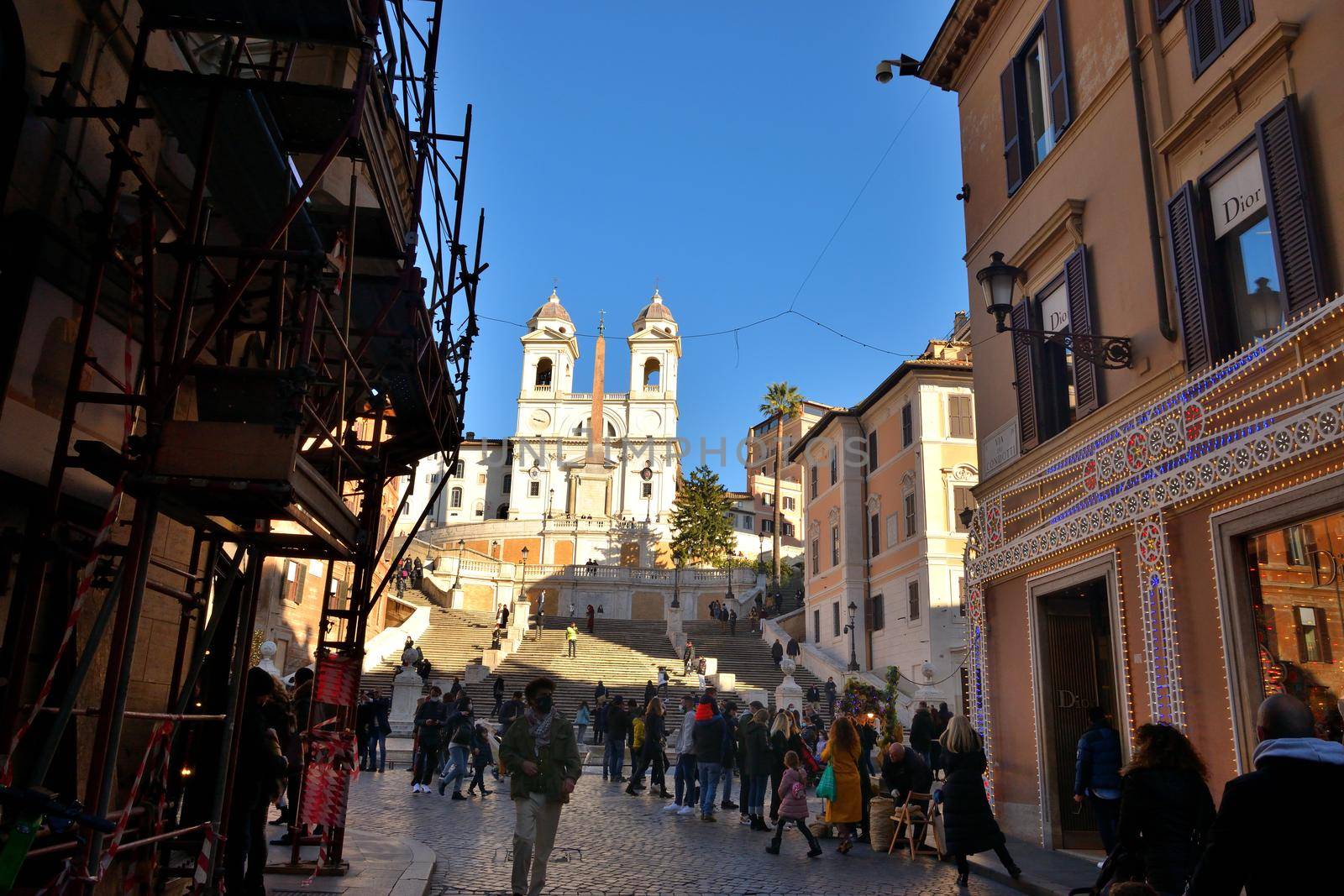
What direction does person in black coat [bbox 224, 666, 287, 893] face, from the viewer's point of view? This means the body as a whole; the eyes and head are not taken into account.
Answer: to the viewer's right

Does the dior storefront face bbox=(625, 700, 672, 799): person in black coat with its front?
no

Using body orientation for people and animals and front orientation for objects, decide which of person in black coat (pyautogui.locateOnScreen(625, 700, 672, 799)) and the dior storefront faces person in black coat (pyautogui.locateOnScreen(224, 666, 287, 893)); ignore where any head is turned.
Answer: the dior storefront

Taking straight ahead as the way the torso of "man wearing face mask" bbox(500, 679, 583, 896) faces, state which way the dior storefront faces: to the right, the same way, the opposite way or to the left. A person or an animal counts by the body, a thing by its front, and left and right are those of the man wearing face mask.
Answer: to the right

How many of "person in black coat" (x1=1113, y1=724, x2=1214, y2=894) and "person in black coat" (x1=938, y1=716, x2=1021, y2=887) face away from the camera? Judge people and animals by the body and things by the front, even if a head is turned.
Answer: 2

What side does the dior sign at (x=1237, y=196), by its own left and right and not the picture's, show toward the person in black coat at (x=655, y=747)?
right

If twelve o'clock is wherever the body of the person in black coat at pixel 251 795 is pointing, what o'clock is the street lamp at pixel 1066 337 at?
The street lamp is roughly at 12 o'clock from the person in black coat.

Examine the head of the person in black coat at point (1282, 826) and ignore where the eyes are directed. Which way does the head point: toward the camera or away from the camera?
away from the camera

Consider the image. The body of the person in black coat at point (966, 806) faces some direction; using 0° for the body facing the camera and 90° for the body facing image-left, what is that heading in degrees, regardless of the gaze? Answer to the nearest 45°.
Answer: approximately 180°

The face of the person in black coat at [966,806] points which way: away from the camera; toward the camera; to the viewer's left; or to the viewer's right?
away from the camera

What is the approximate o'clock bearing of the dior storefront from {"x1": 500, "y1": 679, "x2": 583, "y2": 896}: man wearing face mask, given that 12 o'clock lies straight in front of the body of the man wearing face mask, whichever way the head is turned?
The dior storefront is roughly at 9 o'clock from the man wearing face mask.

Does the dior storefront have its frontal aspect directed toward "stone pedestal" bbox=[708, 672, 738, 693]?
no

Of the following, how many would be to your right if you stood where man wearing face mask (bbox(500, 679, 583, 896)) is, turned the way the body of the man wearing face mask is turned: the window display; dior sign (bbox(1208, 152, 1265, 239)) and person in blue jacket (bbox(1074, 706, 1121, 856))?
0

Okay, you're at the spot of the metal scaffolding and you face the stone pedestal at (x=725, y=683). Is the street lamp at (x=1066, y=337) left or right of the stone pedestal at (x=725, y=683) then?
right

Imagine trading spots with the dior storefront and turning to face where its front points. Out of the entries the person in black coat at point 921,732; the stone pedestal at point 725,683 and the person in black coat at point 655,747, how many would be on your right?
3
